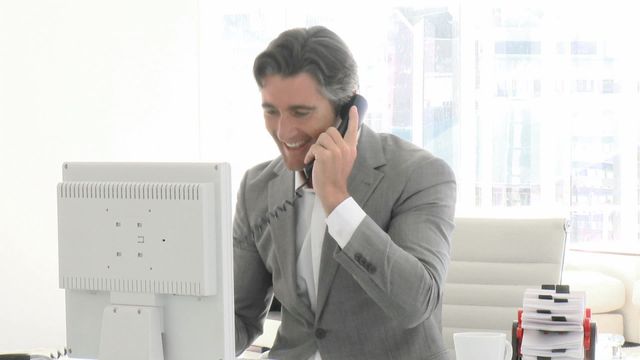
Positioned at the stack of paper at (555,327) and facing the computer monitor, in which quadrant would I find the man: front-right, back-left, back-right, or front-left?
front-right

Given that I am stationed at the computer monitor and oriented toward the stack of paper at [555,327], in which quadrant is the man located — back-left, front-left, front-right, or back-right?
front-left

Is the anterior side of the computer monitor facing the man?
yes

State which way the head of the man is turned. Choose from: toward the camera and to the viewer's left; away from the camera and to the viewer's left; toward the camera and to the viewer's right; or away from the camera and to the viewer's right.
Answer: toward the camera and to the viewer's left

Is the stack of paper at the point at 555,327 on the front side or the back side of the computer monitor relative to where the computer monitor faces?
on the front side

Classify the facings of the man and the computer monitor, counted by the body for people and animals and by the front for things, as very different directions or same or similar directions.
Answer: very different directions

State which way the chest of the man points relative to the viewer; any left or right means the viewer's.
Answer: facing the viewer and to the left of the viewer

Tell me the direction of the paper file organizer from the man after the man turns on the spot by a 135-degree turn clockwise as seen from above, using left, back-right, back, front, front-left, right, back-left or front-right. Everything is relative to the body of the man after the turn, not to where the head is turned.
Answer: right

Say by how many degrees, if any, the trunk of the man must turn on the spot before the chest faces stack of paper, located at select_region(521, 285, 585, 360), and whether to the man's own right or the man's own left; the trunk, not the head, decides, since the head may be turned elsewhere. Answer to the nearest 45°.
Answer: approximately 135° to the man's own left

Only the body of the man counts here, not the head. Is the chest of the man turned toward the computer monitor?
yes
